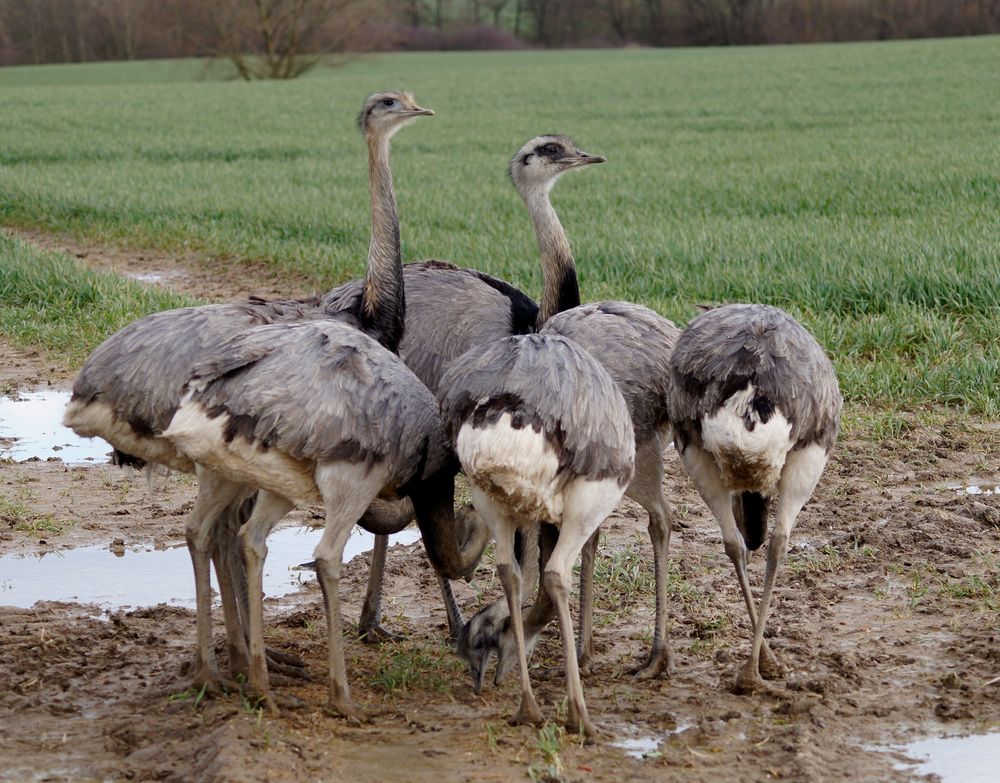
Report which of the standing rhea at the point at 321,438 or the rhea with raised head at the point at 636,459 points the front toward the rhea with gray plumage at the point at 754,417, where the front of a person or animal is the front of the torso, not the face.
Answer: the standing rhea

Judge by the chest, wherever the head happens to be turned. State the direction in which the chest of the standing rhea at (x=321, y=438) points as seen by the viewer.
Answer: to the viewer's right

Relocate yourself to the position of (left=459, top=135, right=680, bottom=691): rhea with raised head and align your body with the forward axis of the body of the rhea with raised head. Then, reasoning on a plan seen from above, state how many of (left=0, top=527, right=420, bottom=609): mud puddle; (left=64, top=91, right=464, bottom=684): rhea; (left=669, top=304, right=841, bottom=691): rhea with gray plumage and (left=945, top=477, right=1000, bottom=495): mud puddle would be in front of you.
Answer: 2

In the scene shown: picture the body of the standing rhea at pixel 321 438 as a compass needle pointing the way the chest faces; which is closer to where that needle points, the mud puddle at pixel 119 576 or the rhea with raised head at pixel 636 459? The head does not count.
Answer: the rhea with raised head

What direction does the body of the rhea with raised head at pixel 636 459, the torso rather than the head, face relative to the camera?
to the viewer's left

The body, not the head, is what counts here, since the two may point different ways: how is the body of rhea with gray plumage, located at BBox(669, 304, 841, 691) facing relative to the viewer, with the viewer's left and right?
facing away from the viewer

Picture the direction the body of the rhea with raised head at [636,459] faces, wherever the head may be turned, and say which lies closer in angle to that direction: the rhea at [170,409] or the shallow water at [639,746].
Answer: the rhea

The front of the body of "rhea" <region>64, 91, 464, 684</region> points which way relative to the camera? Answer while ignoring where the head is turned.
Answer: to the viewer's right
